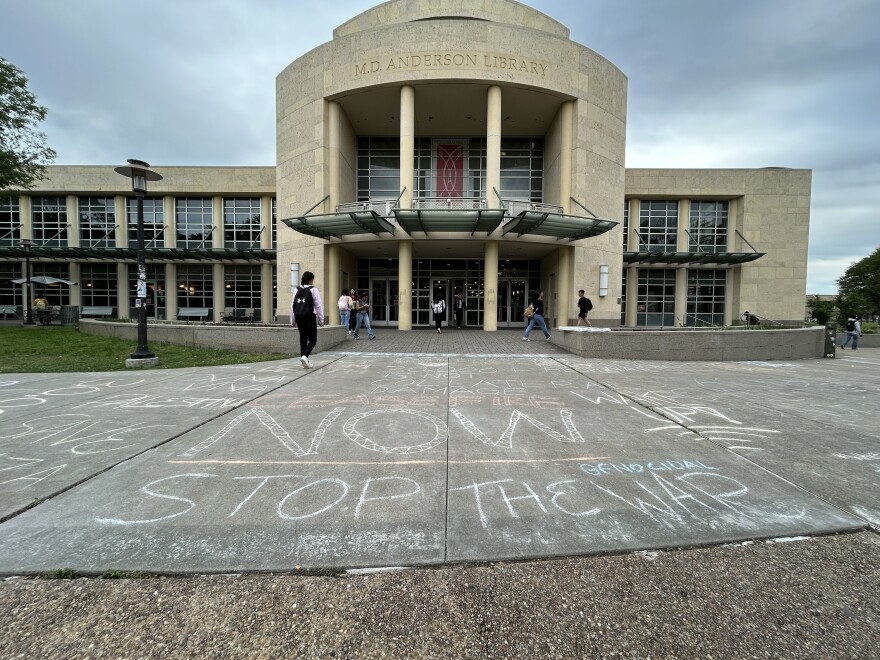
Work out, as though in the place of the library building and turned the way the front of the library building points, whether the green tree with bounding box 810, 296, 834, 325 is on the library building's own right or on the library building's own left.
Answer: on the library building's own left

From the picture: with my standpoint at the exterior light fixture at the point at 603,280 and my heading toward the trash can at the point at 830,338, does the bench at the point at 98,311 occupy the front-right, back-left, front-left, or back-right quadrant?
back-right

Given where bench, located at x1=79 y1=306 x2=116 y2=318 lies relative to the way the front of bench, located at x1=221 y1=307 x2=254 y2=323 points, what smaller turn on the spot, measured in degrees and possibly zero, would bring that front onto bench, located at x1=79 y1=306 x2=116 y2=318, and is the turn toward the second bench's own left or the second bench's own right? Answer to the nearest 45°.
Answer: approximately 135° to the second bench's own right

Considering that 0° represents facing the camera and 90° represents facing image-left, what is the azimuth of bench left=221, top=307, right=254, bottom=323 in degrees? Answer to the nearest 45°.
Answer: approximately 0°

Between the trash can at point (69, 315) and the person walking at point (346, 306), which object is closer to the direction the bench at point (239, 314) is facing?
the person walking
